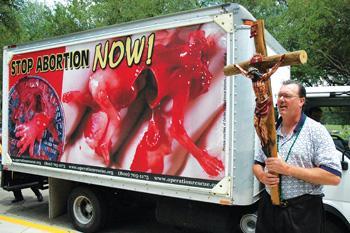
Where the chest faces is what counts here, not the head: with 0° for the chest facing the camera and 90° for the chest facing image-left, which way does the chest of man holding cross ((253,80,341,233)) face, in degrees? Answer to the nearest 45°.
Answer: approximately 45°

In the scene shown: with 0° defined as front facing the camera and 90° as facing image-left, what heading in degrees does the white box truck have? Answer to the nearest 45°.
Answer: approximately 315°

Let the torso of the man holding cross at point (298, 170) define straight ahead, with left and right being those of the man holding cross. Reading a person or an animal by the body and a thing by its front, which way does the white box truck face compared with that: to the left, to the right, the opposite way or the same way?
to the left

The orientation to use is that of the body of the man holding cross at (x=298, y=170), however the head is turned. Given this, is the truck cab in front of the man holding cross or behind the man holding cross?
behind
